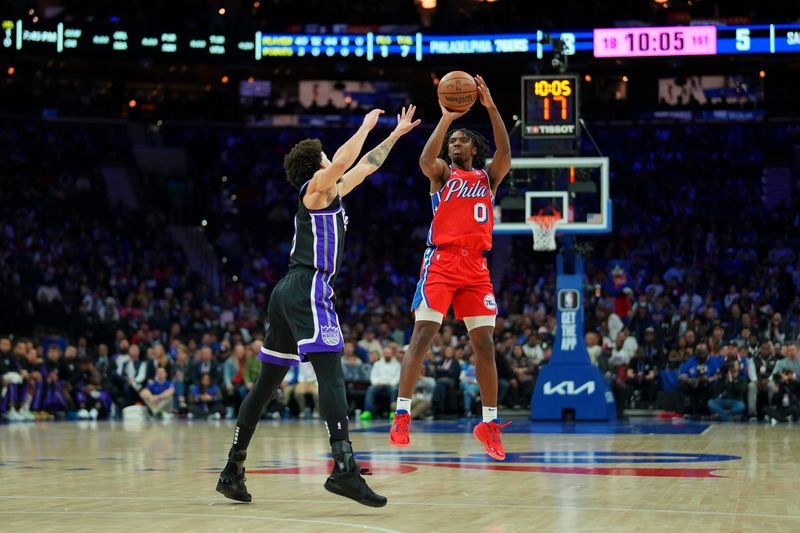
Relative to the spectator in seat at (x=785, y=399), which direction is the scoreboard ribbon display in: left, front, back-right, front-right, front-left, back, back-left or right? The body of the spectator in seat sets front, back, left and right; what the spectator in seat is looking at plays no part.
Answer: back-right

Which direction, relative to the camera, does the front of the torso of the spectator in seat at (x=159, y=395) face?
toward the camera

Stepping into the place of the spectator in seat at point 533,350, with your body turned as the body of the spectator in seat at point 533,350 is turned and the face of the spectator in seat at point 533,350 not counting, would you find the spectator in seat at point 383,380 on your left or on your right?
on your right

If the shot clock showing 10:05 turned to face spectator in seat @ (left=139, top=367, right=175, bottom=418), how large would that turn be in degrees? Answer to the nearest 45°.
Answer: approximately 90° to its right

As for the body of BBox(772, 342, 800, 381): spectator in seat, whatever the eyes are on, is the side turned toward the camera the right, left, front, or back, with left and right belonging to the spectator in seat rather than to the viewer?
front

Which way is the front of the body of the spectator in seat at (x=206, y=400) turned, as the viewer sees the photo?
toward the camera

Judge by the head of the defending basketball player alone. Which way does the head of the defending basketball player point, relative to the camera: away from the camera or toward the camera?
away from the camera

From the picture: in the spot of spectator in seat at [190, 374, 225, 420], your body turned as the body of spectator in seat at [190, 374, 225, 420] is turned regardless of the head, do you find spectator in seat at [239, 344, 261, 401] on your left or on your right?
on your left

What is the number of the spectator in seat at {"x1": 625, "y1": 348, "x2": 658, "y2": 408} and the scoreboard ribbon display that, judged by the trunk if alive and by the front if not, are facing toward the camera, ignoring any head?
2

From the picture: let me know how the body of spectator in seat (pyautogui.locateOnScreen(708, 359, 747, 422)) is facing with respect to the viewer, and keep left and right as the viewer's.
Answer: facing the viewer

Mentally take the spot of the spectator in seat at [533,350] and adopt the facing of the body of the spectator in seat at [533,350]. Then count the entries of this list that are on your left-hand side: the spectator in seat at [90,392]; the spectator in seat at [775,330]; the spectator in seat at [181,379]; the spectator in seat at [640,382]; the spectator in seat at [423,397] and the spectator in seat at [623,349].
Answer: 3
